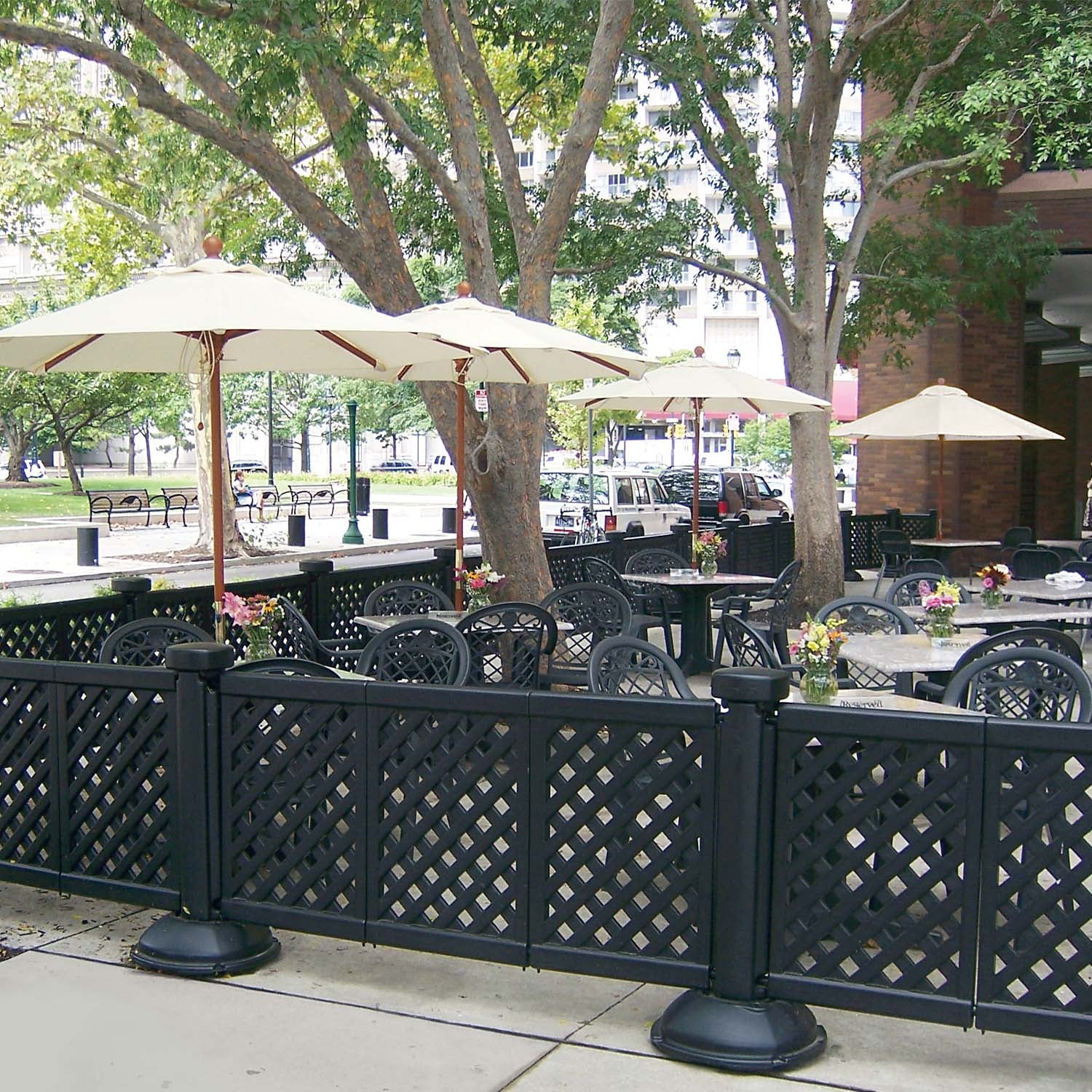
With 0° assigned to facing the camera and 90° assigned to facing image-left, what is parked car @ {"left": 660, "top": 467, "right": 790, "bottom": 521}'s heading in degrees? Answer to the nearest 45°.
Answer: approximately 225°

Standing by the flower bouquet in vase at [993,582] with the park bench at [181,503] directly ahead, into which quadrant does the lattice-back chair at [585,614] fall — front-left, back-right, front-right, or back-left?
front-left

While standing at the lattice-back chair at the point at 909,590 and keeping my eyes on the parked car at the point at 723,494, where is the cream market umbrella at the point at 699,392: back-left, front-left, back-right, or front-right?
front-left

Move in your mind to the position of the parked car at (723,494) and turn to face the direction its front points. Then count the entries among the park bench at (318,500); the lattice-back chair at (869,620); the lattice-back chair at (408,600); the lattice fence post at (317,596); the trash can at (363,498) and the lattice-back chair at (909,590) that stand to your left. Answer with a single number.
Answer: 2

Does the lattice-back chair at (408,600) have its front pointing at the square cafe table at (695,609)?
no

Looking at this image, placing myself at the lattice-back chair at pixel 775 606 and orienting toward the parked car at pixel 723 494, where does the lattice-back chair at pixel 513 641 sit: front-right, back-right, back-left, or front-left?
back-left

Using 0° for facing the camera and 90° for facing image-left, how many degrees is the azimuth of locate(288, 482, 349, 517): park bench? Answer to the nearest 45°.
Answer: approximately 0°

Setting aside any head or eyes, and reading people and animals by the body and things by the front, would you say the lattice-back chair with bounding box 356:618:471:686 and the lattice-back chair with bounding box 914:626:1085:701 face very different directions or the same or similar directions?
same or similar directions

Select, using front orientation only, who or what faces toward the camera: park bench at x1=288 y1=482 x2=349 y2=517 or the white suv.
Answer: the park bench

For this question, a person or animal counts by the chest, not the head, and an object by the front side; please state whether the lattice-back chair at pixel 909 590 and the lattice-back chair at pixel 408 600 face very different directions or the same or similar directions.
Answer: same or similar directions

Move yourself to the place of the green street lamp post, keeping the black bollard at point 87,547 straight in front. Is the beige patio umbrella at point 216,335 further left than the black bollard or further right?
left

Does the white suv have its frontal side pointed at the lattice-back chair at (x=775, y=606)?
no

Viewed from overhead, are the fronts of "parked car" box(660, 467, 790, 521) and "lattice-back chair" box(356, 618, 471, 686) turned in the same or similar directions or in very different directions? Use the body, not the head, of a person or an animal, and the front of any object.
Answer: very different directions

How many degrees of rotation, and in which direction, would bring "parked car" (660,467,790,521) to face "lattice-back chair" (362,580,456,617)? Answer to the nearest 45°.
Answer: approximately 135° to its right

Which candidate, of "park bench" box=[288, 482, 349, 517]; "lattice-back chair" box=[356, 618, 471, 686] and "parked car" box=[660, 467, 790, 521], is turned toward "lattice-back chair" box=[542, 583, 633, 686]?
the park bench

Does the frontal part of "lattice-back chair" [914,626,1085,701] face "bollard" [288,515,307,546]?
no
